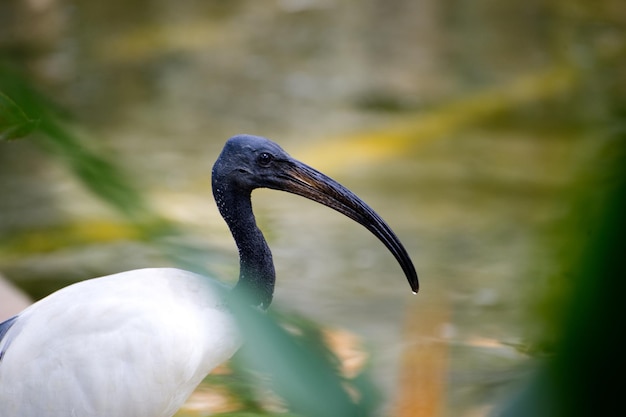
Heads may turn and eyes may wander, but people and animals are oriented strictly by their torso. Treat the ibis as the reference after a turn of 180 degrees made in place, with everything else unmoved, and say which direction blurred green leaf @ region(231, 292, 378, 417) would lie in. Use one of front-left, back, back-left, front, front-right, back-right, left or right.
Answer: left

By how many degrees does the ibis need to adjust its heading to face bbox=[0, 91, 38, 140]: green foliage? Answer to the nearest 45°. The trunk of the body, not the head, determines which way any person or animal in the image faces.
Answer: approximately 90° to its right

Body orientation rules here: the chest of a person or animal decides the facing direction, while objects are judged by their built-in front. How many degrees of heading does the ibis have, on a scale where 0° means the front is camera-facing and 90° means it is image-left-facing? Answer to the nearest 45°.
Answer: approximately 270°
